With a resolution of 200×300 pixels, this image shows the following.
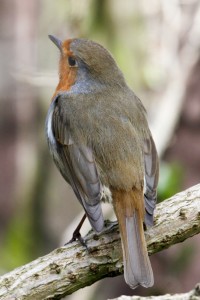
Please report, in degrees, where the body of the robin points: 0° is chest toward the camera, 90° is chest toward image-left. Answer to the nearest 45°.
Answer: approximately 135°
